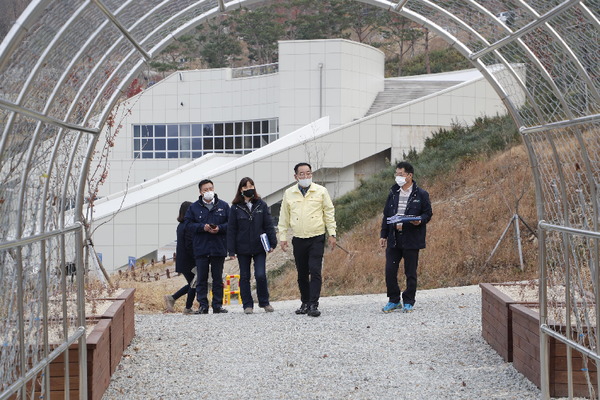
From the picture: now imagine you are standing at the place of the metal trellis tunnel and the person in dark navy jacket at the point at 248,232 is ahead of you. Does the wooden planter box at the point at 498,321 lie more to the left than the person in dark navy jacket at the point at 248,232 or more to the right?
right

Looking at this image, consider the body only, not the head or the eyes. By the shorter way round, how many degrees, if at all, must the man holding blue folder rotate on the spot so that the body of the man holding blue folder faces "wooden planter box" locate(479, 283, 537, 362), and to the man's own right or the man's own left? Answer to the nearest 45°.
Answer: approximately 90° to the man's own left

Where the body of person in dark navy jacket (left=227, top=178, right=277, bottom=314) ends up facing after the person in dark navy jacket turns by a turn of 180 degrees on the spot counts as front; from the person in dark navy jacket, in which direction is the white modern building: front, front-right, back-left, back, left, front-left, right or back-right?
front

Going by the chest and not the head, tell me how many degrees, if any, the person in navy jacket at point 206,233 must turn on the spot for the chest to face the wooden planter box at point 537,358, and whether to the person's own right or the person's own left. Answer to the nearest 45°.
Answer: approximately 45° to the person's own left

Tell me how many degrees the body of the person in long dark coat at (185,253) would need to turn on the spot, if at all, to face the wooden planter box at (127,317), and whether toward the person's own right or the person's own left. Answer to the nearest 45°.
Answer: approximately 90° to the person's own right

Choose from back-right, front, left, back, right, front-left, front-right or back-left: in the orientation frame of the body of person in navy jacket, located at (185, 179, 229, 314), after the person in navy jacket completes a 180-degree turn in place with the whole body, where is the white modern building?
front

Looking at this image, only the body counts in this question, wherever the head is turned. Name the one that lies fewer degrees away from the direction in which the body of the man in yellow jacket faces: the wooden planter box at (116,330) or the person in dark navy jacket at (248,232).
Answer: the wooden planter box
